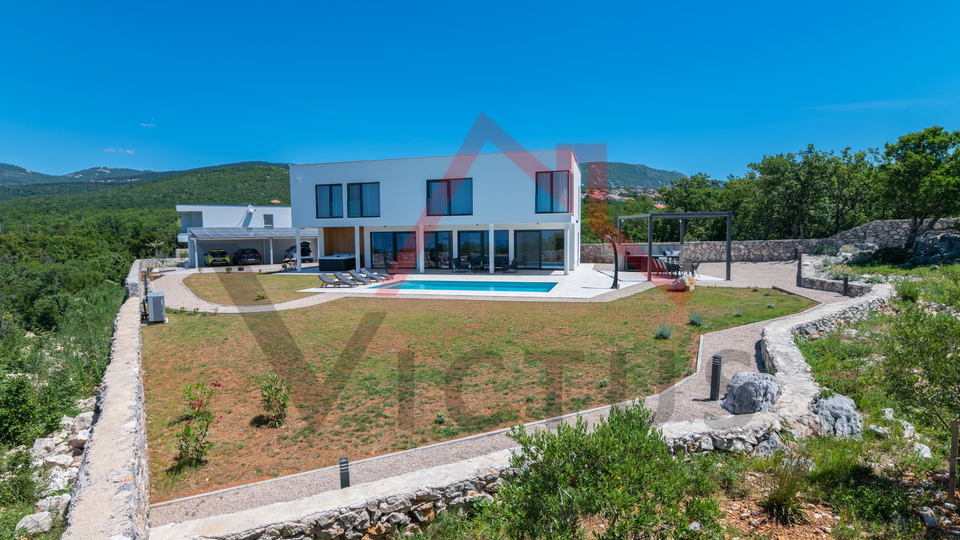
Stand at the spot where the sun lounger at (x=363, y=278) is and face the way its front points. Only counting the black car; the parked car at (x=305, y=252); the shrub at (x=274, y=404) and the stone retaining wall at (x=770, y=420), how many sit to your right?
2

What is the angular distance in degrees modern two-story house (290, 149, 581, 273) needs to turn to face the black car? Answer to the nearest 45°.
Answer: approximately 135° to its right

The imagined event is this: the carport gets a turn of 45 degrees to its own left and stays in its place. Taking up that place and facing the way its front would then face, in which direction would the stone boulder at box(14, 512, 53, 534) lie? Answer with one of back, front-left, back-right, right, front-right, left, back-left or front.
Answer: front-right

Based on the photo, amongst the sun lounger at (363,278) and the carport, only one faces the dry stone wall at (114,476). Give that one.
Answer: the carport

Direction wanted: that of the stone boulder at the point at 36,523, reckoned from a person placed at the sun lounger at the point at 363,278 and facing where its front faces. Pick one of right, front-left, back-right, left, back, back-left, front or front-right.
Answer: right

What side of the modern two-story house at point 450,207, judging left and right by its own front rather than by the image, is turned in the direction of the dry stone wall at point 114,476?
front

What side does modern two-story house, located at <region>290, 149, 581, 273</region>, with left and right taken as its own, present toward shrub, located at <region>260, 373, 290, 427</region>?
front

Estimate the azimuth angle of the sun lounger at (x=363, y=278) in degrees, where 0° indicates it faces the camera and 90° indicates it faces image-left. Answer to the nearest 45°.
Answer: approximately 270°

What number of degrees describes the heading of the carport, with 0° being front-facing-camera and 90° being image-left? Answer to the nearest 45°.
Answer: approximately 0°

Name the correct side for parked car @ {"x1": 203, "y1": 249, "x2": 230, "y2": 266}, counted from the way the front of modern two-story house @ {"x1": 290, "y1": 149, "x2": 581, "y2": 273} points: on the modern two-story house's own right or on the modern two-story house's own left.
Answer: on the modern two-story house's own right
